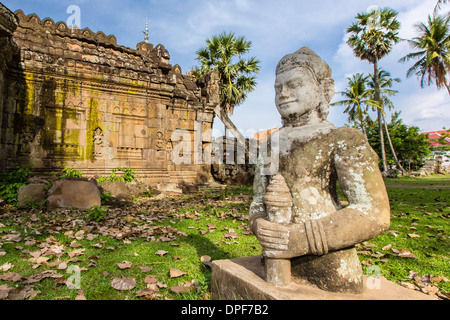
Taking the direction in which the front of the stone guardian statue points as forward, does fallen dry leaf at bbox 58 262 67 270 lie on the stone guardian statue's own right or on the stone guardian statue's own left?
on the stone guardian statue's own right

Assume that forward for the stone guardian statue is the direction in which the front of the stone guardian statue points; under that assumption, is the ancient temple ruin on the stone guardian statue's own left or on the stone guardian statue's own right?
on the stone guardian statue's own right

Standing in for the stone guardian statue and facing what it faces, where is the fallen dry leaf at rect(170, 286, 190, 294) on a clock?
The fallen dry leaf is roughly at 2 o'clock from the stone guardian statue.

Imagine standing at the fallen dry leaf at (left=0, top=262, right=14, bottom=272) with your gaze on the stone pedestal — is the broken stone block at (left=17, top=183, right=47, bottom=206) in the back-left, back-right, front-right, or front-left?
back-left

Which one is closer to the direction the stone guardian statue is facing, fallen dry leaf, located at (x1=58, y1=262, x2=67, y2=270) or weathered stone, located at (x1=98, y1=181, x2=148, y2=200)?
the fallen dry leaf

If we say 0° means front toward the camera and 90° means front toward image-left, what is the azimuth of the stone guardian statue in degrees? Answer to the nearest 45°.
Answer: approximately 45°

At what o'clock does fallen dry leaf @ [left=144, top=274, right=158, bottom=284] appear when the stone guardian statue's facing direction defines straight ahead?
The fallen dry leaf is roughly at 2 o'clock from the stone guardian statue.

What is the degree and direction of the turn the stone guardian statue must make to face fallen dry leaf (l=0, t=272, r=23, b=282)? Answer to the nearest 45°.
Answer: approximately 45° to its right

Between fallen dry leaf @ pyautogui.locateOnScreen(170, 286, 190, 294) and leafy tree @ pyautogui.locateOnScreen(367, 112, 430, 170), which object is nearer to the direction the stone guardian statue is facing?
the fallen dry leaf
